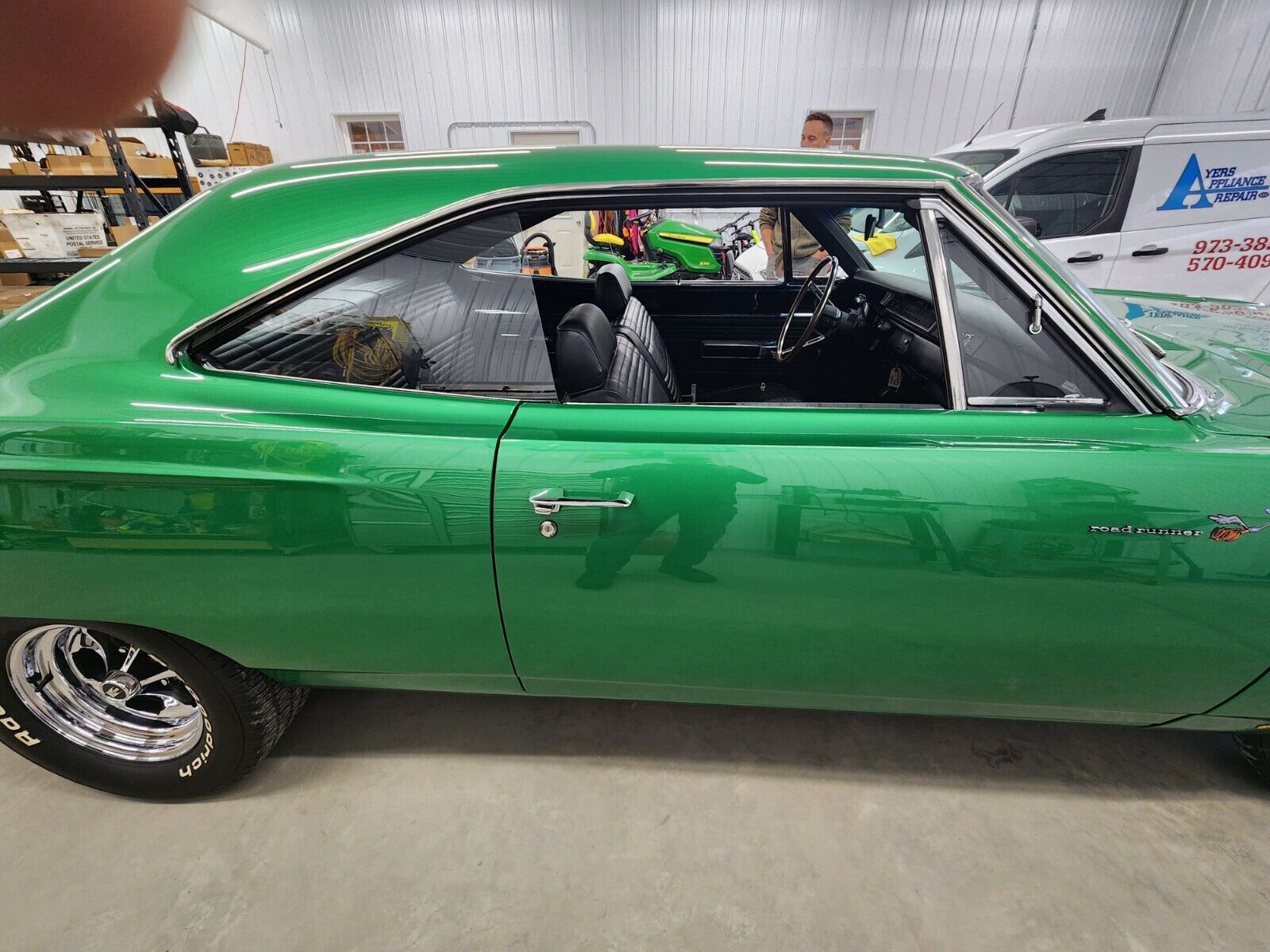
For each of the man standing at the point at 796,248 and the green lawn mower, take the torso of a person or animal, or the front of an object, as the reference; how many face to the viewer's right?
1

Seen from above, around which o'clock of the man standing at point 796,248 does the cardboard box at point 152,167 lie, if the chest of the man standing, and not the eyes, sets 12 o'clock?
The cardboard box is roughly at 2 o'clock from the man standing.

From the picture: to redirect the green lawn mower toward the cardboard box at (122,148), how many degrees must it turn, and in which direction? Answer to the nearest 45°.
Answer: approximately 180°

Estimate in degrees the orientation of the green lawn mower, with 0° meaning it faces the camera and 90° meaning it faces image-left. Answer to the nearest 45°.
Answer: approximately 270°

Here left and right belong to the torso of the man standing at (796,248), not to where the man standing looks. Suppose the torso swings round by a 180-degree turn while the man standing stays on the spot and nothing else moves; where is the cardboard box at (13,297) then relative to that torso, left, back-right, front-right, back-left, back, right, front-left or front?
back-left

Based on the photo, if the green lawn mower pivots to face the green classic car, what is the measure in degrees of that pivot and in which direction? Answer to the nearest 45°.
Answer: approximately 90° to its right

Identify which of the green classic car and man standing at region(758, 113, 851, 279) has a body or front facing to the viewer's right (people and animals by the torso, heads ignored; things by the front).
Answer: the green classic car

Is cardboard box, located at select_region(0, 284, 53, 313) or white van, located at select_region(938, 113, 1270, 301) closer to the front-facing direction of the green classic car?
the white van

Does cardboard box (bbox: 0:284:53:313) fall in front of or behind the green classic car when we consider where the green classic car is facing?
behind

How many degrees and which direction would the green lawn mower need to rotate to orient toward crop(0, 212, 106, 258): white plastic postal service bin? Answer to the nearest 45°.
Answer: approximately 135° to its right

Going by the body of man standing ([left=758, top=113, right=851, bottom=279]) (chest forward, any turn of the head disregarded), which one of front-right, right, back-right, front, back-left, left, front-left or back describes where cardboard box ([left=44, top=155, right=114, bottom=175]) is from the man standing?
front-right

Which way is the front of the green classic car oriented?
to the viewer's right

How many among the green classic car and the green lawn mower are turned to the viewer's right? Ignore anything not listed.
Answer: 2

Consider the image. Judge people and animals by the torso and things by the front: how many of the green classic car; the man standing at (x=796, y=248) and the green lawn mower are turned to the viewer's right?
2

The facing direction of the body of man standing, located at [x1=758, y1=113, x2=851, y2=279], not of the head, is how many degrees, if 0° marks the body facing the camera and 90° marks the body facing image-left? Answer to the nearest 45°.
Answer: approximately 45°

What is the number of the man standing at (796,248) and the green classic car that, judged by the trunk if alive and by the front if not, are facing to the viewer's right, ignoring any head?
1

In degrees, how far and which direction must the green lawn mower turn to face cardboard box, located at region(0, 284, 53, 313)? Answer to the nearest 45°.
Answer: approximately 135° to its right
